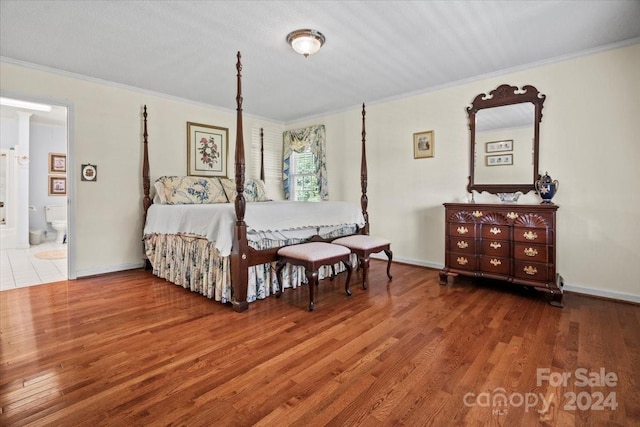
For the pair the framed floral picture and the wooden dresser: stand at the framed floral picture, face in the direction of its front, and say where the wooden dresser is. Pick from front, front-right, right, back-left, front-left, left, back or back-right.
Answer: front

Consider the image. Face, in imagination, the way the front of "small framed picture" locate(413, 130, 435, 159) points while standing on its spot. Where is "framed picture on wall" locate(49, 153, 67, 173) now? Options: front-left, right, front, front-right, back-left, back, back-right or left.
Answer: front-right

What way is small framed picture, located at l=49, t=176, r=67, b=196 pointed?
toward the camera

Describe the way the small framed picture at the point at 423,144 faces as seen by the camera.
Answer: facing the viewer and to the left of the viewer

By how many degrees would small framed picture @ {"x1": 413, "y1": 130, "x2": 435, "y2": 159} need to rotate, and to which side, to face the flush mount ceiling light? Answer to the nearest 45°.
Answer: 0° — it already faces it

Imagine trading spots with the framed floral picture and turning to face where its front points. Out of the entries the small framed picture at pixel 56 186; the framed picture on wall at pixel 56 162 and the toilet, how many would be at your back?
3

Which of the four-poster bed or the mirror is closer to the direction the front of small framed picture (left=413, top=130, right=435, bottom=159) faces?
the four-poster bed

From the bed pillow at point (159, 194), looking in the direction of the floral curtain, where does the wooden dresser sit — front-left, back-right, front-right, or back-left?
front-right

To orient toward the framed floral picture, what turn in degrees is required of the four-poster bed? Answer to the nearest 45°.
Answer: approximately 135° to its left

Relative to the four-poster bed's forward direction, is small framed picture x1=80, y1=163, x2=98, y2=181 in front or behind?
behind

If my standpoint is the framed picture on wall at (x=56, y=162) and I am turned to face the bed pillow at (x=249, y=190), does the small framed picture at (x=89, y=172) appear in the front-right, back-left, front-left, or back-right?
front-right

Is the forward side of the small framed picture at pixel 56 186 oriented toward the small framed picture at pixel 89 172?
yes

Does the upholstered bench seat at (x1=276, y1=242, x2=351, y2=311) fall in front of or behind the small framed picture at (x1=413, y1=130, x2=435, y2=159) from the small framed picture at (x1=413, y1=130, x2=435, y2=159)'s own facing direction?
in front

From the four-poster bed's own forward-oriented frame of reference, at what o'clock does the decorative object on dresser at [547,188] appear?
The decorative object on dresser is roughly at 11 o'clock from the four-poster bed.

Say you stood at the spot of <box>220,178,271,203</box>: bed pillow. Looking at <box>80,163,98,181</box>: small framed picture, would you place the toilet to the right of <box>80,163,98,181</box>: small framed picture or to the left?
right

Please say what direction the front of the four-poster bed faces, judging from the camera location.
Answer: facing the viewer and to the right of the viewer

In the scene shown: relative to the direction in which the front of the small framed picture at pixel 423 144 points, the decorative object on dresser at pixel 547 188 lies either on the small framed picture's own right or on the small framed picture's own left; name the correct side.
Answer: on the small framed picture's own left
